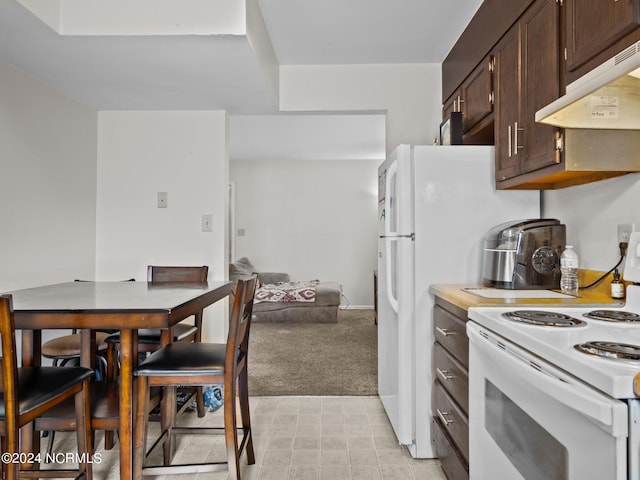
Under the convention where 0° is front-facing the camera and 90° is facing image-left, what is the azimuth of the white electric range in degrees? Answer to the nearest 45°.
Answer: approximately 45°

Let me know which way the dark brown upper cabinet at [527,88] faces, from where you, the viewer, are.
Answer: facing the viewer and to the left of the viewer

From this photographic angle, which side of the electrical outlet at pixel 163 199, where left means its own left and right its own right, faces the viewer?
front

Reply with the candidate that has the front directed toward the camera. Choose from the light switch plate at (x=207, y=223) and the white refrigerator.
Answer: the light switch plate

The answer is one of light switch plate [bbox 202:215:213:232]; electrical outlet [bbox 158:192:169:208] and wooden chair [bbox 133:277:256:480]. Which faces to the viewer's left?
the wooden chair

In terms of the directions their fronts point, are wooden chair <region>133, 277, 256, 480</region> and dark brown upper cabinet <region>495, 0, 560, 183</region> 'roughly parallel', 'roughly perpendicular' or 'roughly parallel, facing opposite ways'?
roughly parallel

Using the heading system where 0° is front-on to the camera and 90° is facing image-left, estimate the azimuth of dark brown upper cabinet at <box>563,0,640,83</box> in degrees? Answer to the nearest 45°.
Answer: approximately 45°

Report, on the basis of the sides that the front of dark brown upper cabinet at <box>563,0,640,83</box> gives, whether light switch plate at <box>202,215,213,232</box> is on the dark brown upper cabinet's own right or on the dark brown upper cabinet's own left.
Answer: on the dark brown upper cabinet's own right

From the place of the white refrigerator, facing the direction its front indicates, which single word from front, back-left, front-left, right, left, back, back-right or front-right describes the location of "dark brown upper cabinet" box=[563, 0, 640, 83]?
back-left

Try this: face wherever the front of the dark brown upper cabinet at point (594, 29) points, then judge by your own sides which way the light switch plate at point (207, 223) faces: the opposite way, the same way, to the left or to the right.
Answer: to the left

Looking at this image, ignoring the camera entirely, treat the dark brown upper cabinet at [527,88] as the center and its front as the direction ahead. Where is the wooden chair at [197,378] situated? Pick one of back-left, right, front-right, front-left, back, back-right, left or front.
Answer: front

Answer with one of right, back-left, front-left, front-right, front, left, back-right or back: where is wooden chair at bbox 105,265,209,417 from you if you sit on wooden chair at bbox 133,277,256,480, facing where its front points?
right

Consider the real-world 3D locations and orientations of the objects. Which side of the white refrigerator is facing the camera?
left

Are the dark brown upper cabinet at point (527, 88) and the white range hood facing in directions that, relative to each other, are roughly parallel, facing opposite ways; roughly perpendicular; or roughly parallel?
roughly parallel
